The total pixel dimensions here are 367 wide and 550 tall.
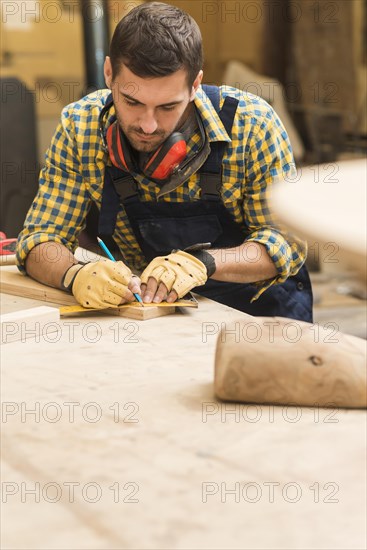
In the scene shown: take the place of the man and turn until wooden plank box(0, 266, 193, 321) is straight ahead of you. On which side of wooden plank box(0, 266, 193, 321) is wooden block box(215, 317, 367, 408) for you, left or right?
left

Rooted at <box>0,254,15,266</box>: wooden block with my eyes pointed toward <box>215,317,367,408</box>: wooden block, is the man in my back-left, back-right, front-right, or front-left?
front-left

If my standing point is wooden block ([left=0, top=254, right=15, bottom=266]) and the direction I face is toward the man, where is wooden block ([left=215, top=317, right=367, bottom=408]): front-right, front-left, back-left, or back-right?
front-right

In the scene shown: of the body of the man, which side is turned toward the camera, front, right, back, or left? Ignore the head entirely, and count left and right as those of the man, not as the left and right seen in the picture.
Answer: front

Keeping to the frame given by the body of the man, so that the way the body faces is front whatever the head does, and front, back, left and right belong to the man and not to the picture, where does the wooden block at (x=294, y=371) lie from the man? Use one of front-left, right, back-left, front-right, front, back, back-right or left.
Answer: front

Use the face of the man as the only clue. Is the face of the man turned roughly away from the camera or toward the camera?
toward the camera

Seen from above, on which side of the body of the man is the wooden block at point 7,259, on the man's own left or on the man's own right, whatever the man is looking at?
on the man's own right

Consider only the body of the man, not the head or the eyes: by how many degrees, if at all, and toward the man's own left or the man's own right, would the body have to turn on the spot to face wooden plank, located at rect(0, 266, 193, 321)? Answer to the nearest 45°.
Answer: approximately 45° to the man's own right
